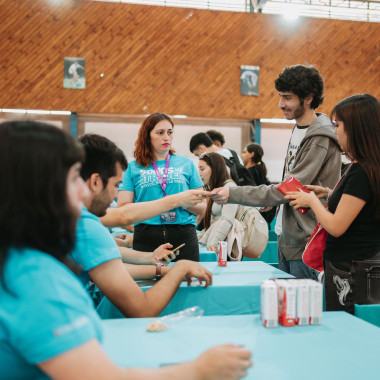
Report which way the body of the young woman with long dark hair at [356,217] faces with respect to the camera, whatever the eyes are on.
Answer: to the viewer's left

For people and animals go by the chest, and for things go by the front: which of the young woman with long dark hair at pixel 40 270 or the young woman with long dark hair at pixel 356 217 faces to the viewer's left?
the young woman with long dark hair at pixel 356 217

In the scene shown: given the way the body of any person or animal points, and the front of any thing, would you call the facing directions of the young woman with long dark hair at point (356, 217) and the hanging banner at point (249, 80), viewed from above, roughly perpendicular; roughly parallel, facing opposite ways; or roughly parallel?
roughly perpendicular

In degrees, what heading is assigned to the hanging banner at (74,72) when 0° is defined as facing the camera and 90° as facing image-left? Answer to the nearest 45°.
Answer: approximately 0°

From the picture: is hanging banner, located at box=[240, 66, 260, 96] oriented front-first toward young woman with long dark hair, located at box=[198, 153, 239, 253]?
yes

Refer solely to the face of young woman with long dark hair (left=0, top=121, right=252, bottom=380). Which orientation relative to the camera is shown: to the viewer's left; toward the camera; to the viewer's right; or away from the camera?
to the viewer's right

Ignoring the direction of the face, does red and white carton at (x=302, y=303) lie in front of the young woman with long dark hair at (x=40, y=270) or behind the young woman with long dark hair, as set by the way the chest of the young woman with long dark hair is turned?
in front

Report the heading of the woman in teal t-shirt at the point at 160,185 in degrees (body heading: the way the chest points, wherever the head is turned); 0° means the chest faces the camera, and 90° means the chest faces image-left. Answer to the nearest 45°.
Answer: approximately 0°

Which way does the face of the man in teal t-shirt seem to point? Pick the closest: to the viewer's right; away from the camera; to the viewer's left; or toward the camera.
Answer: to the viewer's right

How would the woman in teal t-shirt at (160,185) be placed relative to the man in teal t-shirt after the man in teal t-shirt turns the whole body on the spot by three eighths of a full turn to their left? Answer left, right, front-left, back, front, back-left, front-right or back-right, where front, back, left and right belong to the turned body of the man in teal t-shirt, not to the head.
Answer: front-right

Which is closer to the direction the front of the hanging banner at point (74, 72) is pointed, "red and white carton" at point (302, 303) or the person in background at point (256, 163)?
the red and white carton
